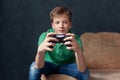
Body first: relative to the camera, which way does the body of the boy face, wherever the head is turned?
toward the camera
